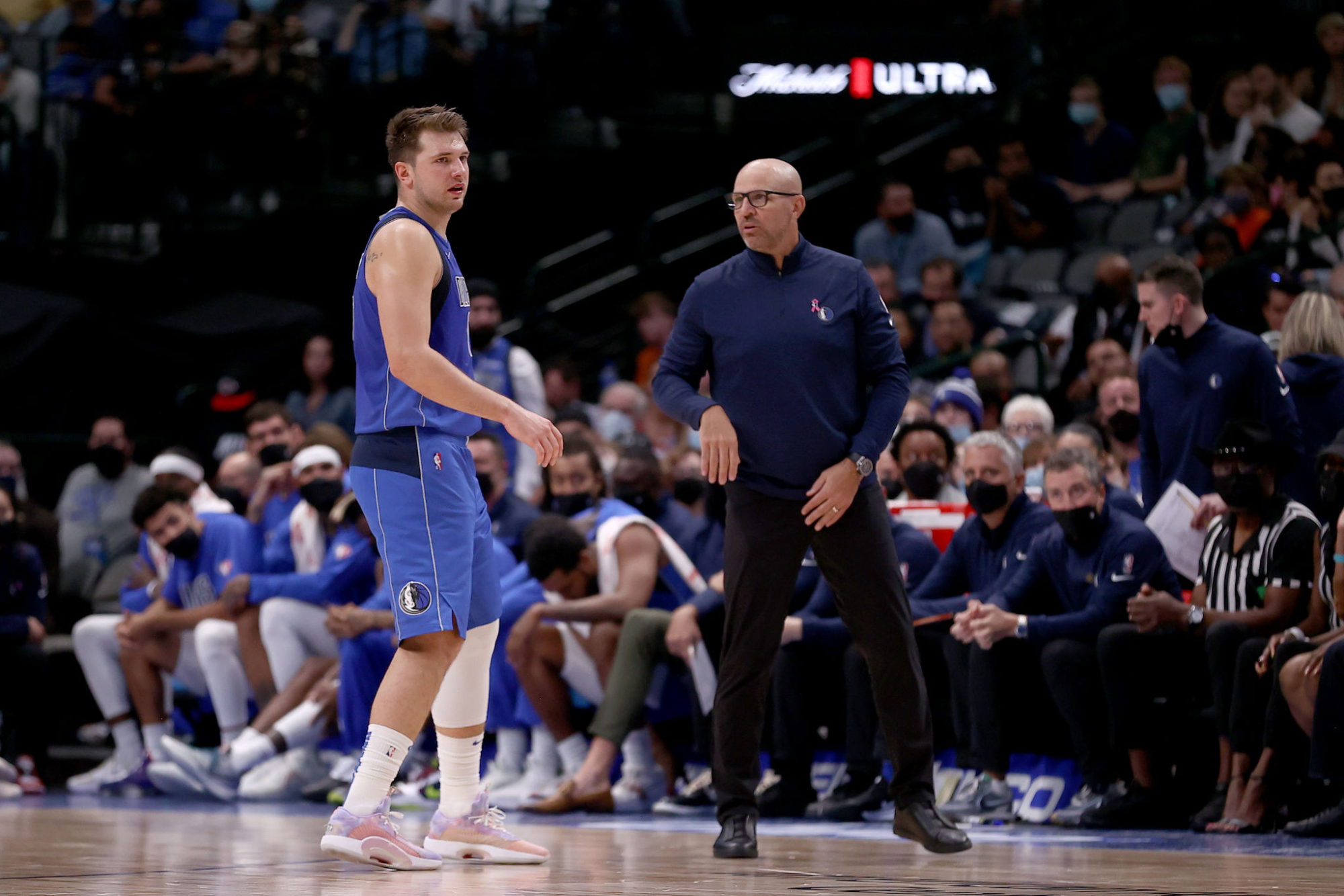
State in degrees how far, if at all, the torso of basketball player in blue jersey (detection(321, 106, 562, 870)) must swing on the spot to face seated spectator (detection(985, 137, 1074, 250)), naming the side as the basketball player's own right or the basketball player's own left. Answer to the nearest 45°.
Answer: approximately 45° to the basketball player's own left

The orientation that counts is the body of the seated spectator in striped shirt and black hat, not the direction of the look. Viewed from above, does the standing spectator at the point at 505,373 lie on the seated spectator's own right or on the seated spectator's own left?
on the seated spectator's own right

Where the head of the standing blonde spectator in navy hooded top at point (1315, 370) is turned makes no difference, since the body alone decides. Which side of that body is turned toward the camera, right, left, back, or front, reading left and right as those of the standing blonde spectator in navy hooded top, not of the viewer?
back

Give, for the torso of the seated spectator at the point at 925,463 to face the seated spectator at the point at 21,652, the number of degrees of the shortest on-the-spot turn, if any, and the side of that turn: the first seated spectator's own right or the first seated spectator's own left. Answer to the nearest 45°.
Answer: approximately 90° to the first seated spectator's own right

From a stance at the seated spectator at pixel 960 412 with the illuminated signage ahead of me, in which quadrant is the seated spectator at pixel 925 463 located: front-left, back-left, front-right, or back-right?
back-left

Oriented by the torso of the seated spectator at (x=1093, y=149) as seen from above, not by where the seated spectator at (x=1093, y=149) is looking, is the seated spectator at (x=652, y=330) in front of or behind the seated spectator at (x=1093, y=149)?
in front

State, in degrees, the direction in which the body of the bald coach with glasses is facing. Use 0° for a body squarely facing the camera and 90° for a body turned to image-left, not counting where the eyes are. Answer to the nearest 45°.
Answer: approximately 0°

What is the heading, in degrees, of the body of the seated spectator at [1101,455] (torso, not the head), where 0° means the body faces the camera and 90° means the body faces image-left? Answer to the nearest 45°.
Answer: approximately 45°
